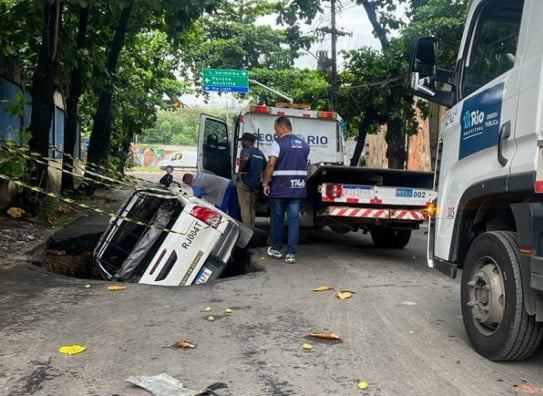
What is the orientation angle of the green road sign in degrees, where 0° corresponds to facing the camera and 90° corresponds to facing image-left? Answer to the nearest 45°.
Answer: approximately 0°

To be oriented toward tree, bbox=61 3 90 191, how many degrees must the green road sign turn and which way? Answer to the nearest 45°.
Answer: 0° — it already faces it

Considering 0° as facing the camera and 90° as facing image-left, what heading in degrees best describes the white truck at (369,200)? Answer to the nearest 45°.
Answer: approximately 135°

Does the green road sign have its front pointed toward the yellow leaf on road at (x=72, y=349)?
yes

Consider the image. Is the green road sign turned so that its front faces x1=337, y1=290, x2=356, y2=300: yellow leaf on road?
yes

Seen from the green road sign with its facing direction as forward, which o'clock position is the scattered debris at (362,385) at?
The scattered debris is roughly at 12 o'clock from the green road sign.

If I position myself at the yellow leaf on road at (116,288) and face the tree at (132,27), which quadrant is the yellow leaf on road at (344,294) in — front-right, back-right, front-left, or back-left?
back-right
